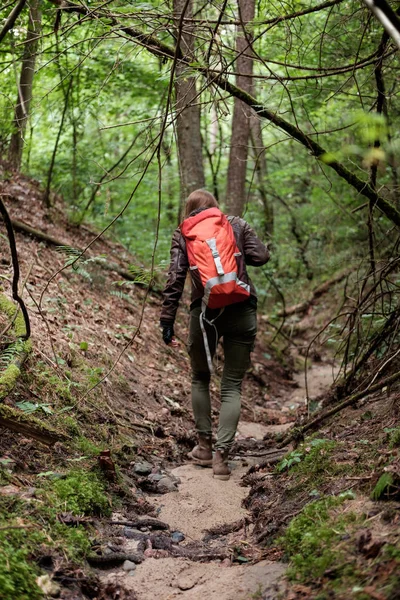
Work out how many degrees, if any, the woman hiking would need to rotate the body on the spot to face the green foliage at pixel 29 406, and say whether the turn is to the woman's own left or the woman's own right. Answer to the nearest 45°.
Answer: approximately 135° to the woman's own left

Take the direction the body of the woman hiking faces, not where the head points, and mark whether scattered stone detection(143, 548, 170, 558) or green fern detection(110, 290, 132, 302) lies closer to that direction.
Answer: the green fern

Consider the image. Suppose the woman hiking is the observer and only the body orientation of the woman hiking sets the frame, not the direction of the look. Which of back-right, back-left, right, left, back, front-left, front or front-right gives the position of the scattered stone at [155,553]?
back

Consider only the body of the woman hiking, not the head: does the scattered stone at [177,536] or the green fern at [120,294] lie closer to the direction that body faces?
the green fern

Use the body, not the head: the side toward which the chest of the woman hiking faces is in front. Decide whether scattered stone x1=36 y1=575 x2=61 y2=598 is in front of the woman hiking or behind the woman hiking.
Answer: behind

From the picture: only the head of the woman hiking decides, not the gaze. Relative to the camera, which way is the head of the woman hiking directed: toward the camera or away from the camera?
away from the camera

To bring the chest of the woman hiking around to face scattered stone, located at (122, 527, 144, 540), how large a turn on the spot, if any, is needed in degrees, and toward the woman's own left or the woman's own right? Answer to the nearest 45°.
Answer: approximately 180°

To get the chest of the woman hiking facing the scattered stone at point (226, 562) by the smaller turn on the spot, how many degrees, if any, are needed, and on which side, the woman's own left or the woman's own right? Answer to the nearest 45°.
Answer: approximately 180°

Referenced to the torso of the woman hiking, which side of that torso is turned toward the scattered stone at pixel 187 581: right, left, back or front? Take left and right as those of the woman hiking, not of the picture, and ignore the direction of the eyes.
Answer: back

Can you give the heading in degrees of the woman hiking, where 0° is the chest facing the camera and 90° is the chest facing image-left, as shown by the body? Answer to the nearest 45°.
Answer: approximately 180°
